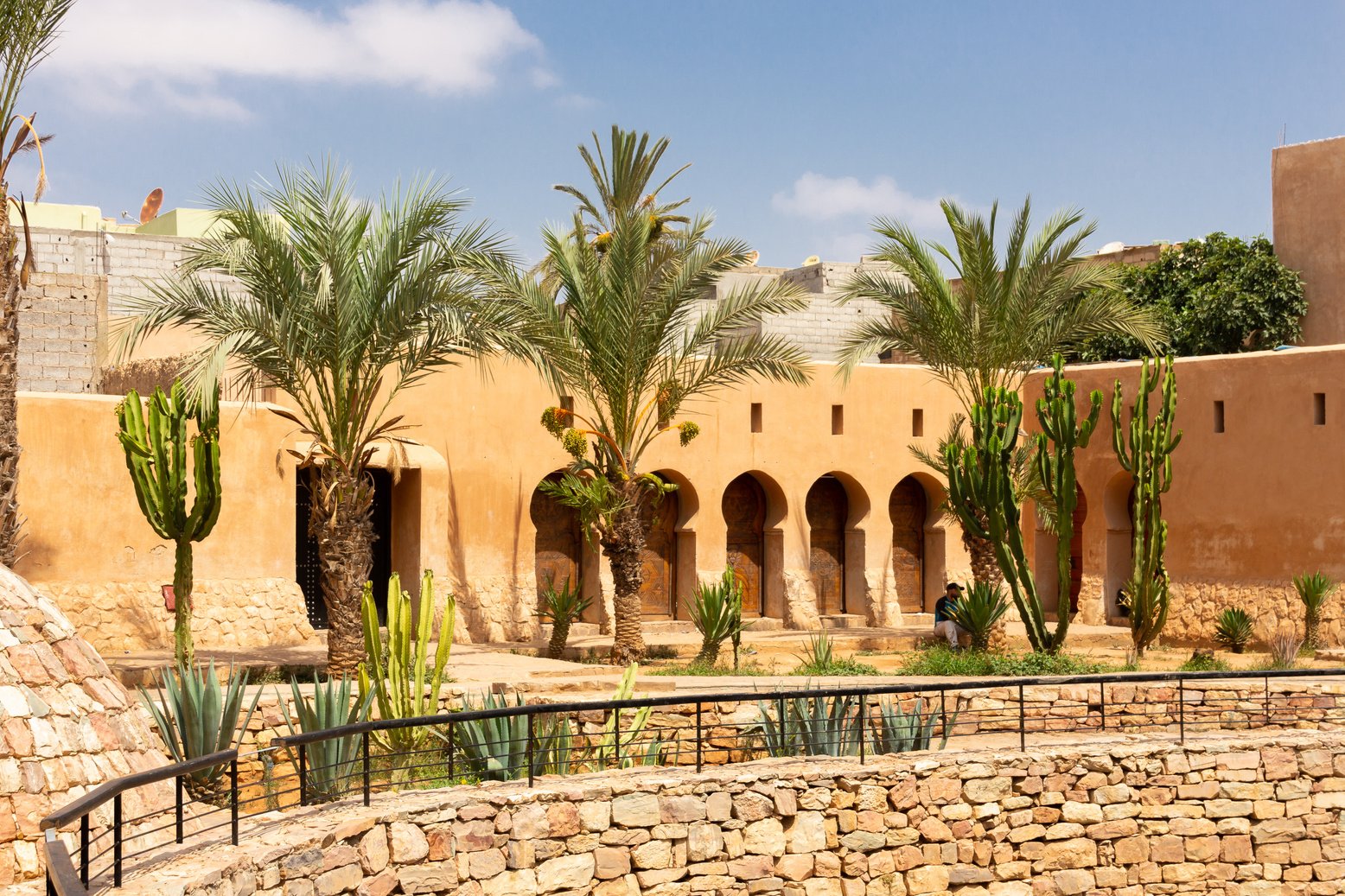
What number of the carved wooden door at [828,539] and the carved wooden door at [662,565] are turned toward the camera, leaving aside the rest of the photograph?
2

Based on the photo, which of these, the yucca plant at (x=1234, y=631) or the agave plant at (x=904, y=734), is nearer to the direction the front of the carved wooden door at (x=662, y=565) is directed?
the agave plant

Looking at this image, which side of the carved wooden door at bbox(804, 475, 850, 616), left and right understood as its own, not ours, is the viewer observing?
front

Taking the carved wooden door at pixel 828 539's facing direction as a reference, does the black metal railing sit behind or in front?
in front

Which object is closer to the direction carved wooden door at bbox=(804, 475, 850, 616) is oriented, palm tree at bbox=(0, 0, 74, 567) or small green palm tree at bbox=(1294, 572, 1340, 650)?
the palm tree at bbox=(0, 0, 74, 567)

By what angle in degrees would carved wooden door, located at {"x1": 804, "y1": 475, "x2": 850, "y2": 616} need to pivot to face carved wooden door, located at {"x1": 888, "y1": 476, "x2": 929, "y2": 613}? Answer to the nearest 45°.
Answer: approximately 135° to its left

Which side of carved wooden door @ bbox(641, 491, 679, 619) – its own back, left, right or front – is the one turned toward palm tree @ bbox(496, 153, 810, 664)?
front

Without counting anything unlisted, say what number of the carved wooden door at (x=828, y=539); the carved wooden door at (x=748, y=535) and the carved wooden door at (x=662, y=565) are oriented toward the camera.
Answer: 3

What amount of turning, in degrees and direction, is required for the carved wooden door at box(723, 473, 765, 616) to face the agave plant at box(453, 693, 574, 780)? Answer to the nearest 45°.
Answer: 0° — it already faces it

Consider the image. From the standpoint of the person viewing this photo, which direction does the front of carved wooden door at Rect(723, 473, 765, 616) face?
facing the viewer

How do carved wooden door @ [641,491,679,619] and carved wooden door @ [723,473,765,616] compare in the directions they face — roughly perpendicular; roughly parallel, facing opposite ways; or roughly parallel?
roughly parallel

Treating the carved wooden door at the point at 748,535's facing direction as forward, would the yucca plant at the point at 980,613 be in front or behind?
in front

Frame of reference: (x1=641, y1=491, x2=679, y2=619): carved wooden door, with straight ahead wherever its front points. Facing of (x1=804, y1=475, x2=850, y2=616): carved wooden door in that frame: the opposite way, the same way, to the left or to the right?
the same way
